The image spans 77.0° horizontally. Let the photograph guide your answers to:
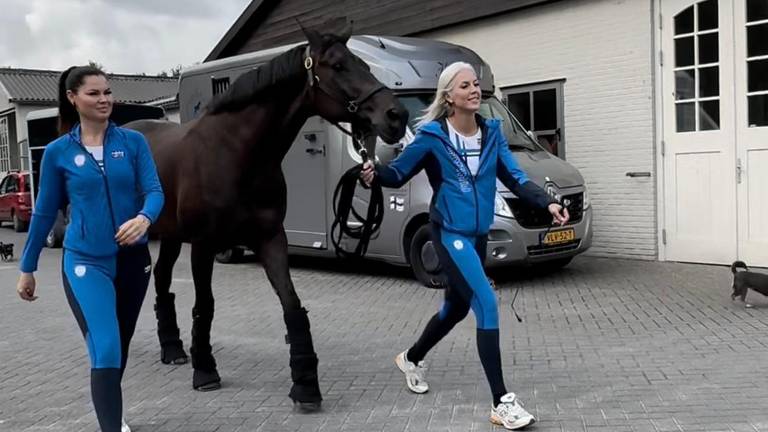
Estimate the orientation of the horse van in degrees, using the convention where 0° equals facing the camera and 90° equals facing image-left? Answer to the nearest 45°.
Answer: approximately 315°

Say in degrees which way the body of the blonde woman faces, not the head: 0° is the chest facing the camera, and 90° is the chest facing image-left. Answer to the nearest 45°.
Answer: approximately 315°

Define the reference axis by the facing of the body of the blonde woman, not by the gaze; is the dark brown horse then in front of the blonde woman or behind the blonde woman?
behind

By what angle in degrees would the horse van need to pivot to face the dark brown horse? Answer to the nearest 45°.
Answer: approximately 45° to its right

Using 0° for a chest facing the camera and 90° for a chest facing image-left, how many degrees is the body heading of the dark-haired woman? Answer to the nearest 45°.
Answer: approximately 315°

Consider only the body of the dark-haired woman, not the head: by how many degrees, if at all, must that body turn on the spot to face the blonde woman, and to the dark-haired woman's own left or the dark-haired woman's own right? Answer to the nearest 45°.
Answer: approximately 45° to the dark-haired woman's own left
